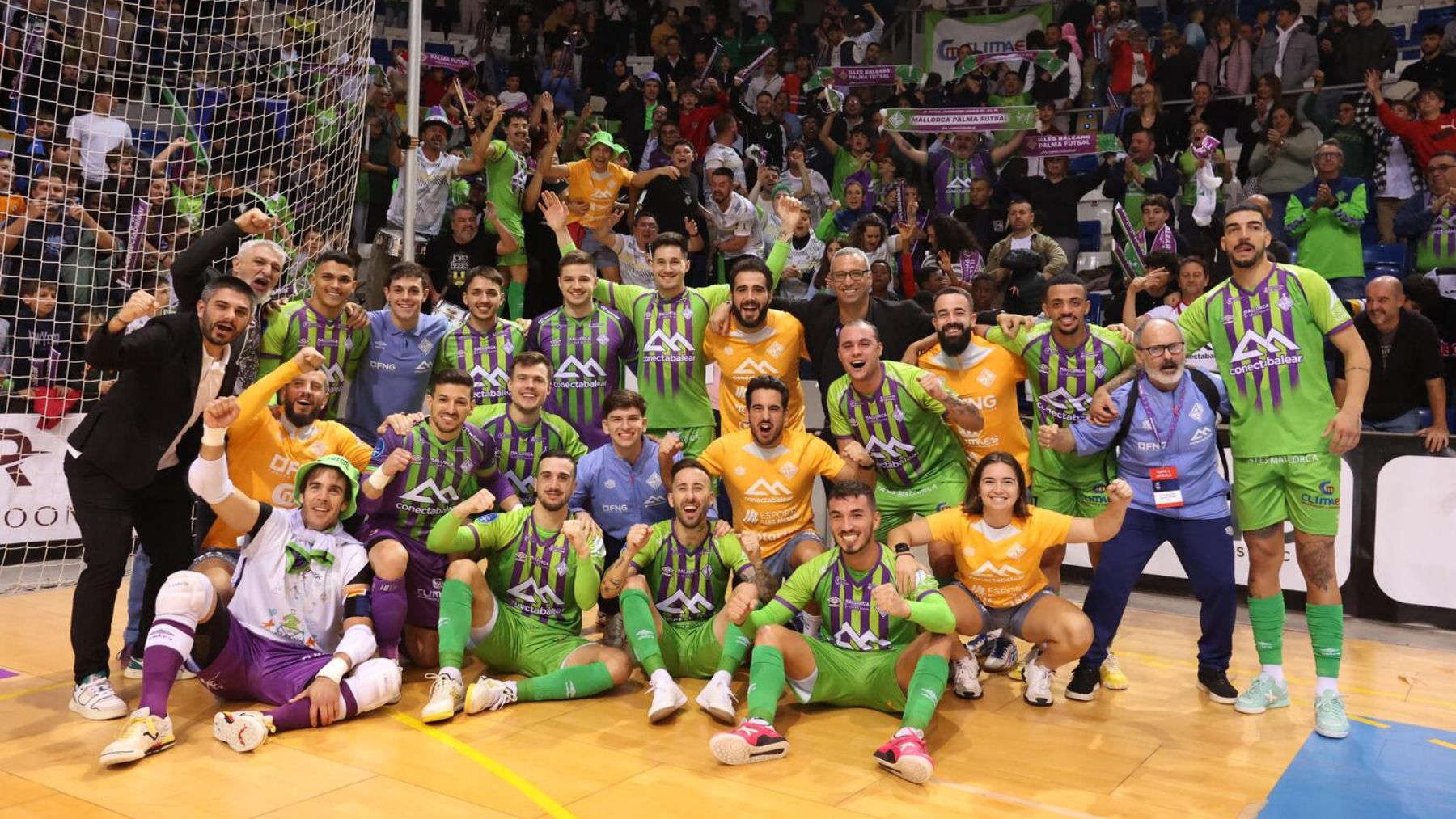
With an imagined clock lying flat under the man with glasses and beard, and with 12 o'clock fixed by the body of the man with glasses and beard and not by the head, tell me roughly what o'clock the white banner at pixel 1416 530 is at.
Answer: The white banner is roughly at 7 o'clock from the man with glasses and beard.

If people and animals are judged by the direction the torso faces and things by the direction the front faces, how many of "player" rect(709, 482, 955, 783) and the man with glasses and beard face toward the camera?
2

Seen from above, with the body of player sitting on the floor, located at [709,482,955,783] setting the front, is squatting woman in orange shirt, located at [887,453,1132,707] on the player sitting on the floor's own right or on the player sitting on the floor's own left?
on the player sitting on the floor's own left
